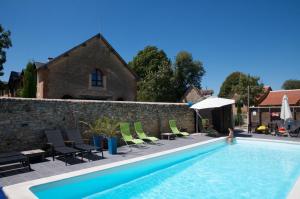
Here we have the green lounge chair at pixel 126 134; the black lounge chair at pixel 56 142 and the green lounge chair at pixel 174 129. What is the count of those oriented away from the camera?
0

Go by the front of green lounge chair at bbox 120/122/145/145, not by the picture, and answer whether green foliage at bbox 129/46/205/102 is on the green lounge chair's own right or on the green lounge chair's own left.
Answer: on the green lounge chair's own left

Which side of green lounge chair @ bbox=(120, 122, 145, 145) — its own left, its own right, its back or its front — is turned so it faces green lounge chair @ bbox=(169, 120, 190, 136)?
left

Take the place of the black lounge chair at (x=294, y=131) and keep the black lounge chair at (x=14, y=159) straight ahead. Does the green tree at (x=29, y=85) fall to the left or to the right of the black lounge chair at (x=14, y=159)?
right

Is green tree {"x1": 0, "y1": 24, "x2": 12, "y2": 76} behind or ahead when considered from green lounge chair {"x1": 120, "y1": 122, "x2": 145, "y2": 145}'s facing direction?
behind

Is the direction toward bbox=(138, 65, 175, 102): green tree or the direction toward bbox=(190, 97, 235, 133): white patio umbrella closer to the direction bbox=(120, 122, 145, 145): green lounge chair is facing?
the white patio umbrella

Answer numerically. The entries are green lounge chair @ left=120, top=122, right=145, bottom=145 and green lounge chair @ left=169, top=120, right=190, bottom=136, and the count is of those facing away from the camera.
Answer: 0

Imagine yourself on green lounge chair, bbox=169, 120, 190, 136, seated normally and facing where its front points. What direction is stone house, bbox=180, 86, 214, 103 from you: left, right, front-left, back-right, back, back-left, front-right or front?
back-left

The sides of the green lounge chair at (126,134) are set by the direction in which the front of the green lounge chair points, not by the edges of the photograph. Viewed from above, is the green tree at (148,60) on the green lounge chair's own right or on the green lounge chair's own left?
on the green lounge chair's own left

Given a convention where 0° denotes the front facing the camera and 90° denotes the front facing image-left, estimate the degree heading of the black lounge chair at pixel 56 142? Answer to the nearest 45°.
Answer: approximately 315°

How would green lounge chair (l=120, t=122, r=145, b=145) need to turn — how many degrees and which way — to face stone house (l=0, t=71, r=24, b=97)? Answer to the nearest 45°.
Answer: approximately 180°

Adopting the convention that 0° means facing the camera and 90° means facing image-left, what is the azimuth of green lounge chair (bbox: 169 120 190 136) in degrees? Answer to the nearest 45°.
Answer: approximately 315°

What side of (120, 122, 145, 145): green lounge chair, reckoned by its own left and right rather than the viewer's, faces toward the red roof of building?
left

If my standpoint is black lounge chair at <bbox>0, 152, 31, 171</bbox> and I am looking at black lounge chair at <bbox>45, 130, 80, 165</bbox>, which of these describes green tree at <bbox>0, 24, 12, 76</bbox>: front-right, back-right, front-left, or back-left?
front-left
